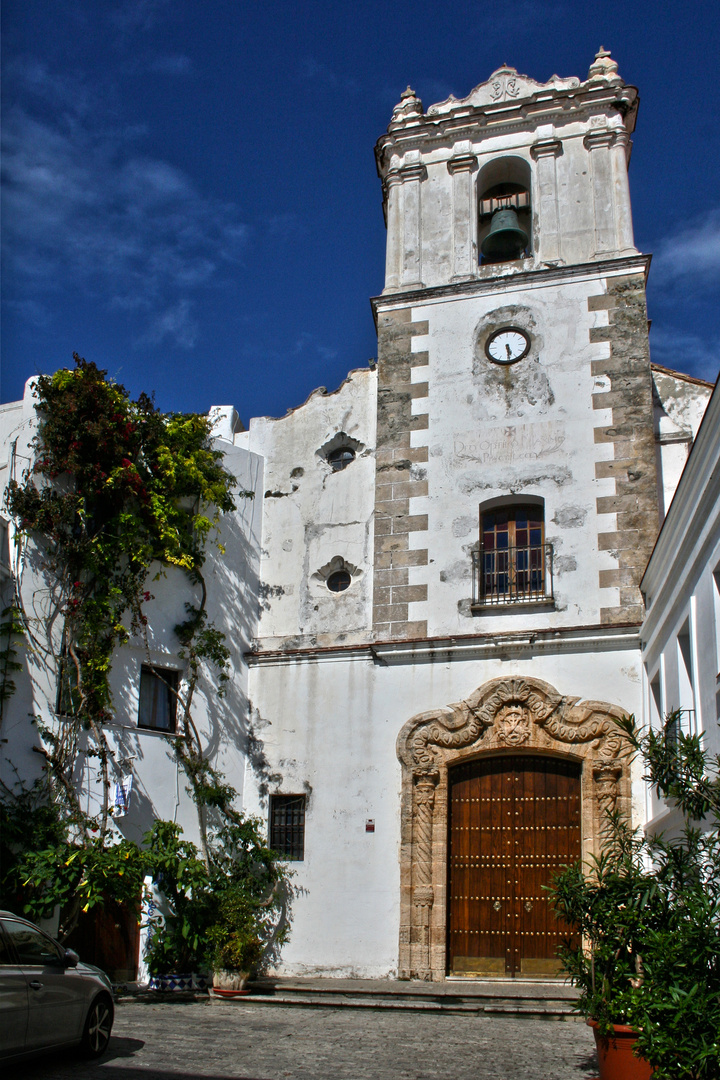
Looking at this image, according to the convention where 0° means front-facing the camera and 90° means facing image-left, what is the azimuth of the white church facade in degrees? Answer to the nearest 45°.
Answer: approximately 0°

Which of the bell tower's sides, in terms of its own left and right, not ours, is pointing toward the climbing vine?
right

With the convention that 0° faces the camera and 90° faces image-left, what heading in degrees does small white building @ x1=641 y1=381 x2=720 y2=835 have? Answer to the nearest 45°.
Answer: approximately 90°

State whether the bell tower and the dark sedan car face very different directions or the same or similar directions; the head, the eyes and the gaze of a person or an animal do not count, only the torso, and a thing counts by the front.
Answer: very different directions

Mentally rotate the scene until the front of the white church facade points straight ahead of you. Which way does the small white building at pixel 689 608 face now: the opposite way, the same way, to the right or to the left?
to the right

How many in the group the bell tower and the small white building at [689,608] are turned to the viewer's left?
1

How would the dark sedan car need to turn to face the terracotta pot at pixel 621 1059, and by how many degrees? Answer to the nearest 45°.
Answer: approximately 45° to its right
